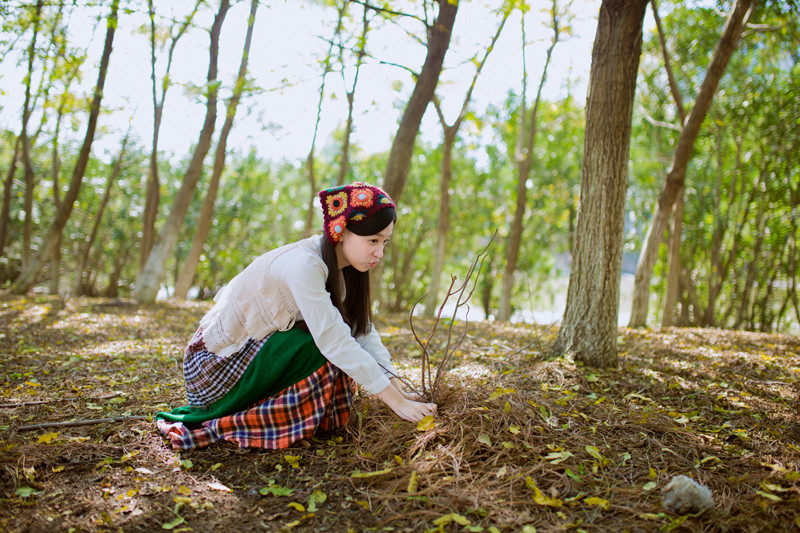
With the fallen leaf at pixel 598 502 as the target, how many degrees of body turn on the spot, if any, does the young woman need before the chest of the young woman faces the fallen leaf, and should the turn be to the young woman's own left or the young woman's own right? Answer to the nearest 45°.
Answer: approximately 45° to the young woman's own right

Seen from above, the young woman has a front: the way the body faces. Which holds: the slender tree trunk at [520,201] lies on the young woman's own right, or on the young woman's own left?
on the young woman's own left

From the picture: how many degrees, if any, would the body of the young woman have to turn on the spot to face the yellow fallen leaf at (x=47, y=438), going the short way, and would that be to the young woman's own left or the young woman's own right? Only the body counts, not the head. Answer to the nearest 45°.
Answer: approximately 180°

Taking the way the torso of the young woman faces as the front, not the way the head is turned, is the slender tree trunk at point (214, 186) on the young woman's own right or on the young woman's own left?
on the young woman's own left

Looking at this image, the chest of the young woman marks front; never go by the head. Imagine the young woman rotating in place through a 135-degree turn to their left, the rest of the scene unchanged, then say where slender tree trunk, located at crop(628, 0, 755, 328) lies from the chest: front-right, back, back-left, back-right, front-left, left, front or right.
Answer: right

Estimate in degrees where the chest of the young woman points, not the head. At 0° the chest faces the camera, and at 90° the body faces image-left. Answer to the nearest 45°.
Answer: approximately 270°

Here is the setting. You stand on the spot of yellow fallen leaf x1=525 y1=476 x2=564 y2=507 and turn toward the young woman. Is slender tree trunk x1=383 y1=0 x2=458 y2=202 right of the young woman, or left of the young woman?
right

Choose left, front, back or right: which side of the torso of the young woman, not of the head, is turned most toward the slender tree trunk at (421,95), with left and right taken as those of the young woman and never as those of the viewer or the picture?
left

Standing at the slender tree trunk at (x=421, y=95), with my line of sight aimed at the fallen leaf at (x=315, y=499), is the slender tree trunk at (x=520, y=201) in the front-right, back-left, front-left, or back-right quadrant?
back-left

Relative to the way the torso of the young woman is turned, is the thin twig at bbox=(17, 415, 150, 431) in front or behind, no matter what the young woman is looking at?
behind
